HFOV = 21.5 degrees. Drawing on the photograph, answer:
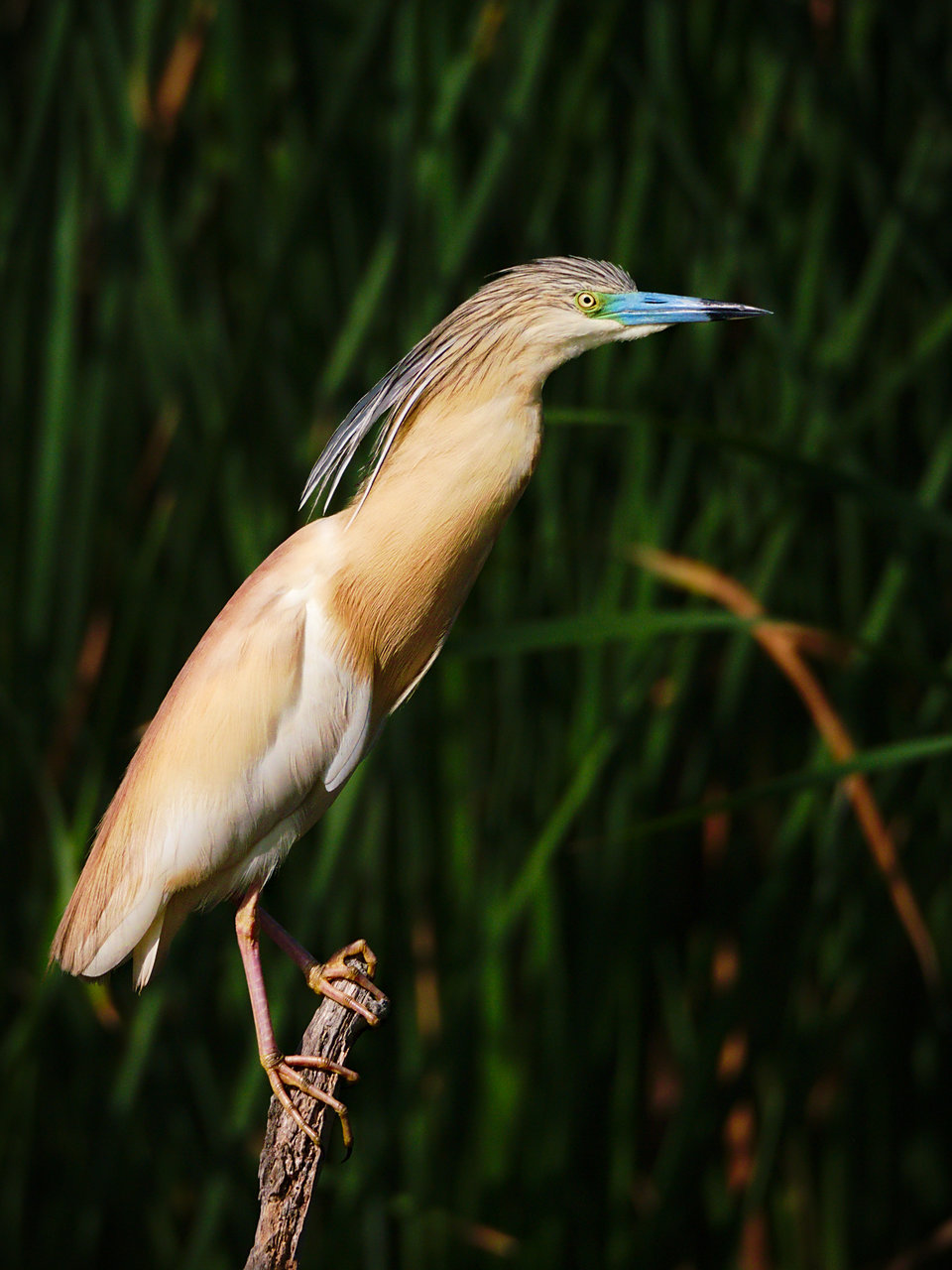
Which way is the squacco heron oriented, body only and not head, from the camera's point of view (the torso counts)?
to the viewer's right
